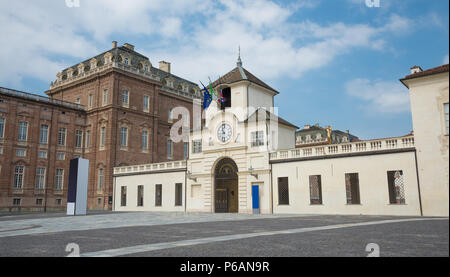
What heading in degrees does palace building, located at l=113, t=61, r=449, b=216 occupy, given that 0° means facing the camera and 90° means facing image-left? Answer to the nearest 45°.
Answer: approximately 45°

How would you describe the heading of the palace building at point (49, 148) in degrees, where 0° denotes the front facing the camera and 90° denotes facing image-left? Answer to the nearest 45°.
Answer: approximately 315°

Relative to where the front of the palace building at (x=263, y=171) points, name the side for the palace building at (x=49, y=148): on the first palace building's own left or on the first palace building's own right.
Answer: on the first palace building's own right
